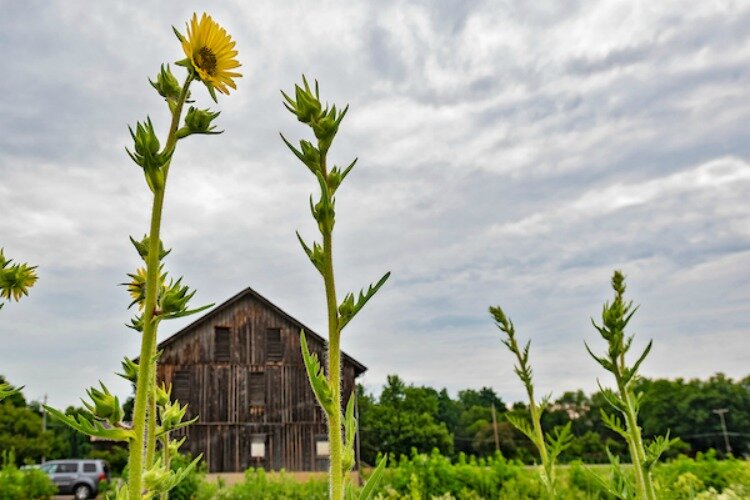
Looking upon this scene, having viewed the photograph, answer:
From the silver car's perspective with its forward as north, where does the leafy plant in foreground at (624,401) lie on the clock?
The leafy plant in foreground is roughly at 9 o'clock from the silver car.

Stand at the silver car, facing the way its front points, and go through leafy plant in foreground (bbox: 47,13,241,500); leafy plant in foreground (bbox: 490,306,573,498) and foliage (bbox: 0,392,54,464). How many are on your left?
2

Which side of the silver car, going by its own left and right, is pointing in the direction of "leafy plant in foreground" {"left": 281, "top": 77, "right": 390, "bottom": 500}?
left

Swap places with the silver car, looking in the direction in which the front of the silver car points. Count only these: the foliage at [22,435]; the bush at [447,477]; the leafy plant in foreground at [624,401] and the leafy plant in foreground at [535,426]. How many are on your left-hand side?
3

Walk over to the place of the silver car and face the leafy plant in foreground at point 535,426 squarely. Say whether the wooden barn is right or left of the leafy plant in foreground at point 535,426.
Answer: left

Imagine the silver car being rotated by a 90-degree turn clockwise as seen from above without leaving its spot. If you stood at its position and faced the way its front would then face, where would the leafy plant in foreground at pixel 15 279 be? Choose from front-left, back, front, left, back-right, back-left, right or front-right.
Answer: back

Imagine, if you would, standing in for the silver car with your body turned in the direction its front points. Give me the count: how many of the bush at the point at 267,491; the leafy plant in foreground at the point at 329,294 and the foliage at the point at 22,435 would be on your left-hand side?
2

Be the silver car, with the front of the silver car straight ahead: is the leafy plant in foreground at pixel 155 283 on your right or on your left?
on your left

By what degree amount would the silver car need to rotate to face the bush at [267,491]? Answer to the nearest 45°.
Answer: approximately 90° to its left

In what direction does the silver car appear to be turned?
to the viewer's left

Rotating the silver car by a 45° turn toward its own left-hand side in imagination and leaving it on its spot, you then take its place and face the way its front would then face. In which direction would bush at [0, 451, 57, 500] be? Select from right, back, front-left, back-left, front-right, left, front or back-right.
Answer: front-left

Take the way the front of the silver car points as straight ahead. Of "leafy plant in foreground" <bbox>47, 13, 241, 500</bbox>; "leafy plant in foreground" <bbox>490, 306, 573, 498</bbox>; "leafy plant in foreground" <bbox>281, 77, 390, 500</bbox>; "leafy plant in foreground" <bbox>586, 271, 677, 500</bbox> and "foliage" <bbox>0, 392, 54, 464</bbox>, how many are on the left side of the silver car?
4
